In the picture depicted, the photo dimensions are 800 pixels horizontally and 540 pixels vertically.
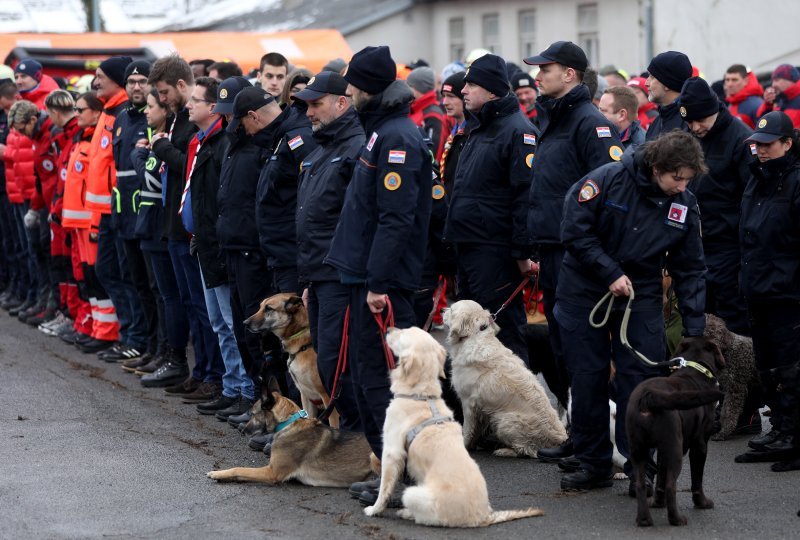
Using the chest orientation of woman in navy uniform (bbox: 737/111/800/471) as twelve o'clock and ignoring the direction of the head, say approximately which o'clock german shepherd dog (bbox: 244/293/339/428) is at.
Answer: The german shepherd dog is roughly at 1 o'clock from the woman in navy uniform.

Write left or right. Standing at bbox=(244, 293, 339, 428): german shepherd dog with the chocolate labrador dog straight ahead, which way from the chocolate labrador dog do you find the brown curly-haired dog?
left

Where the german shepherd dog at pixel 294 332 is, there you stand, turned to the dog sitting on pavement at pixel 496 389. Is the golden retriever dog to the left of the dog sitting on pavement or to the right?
right

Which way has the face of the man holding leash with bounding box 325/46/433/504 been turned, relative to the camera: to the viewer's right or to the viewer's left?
to the viewer's left

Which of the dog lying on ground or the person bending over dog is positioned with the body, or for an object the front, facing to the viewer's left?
the dog lying on ground

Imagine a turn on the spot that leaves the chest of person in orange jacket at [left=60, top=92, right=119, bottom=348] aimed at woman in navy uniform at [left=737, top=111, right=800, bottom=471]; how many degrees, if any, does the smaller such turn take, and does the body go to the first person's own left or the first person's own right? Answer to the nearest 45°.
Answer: approximately 135° to the first person's own left

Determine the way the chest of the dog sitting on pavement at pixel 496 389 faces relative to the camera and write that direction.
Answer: to the viewer's left

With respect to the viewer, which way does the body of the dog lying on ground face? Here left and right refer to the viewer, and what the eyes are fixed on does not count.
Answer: facing to the left of the viewer

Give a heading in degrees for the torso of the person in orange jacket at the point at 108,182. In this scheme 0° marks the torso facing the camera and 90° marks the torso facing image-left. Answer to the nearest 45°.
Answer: approximately 90°

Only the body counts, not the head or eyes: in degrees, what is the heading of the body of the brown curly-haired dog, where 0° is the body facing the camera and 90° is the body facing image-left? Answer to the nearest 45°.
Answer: approximately 90°

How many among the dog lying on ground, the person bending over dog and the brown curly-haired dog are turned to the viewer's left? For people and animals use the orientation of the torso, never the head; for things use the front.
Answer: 2
